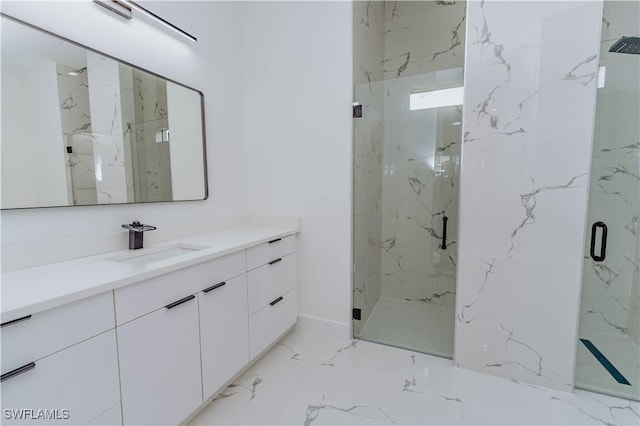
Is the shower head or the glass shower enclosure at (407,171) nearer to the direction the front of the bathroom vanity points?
the shower head

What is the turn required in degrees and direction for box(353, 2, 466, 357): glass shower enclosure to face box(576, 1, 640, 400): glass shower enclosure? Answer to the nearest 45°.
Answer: approximately 45° to its left

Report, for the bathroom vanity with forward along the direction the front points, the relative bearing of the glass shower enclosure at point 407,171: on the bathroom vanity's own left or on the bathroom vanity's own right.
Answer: on the bathroom vanity's own left

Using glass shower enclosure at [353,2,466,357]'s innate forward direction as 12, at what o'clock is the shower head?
The shower head is roughly at 10 o'clock from the glass shower enclosure.

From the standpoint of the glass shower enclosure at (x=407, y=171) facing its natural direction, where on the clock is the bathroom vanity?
The bathroom vanity is roughly at 1 o'clock from the glass shower enclosure.

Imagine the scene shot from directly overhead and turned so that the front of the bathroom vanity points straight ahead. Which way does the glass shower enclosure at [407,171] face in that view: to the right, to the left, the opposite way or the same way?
to the right

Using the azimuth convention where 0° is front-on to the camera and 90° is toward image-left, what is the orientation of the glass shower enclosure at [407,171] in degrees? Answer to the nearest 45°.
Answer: approximately 0°
